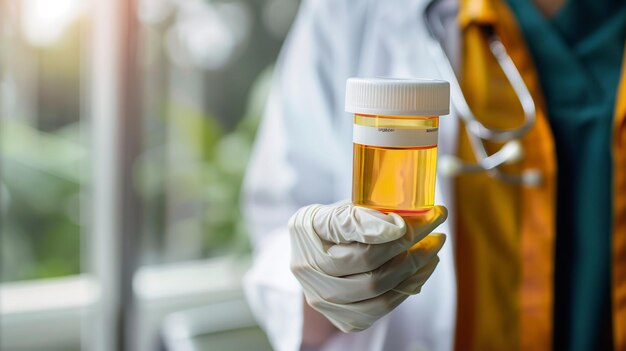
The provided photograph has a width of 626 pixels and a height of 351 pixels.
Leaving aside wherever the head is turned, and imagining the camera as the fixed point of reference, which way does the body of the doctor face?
toward the camera
